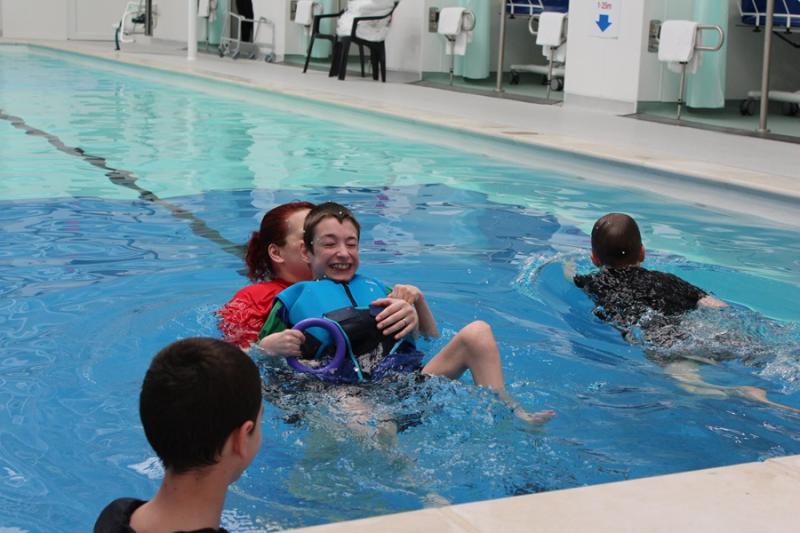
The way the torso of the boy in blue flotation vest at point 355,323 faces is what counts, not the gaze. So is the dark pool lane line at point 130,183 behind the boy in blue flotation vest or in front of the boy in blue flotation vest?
behind

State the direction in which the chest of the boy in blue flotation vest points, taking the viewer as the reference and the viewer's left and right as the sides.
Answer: facing the viewer and to the right of the viewer

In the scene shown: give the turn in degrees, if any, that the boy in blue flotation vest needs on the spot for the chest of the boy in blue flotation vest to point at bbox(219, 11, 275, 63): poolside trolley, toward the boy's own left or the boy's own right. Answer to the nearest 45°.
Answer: approximately 135° to the boy's own left

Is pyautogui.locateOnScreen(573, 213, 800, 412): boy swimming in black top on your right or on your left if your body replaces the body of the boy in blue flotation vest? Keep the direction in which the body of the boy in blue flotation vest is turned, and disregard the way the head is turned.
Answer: on your left

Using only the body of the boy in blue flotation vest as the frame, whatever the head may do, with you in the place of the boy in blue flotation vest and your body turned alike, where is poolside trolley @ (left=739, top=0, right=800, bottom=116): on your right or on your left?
on your left

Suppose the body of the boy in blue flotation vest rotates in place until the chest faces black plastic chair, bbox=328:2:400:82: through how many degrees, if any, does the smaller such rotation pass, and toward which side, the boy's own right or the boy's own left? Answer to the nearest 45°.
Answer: approximately 135° to the boy's own left
